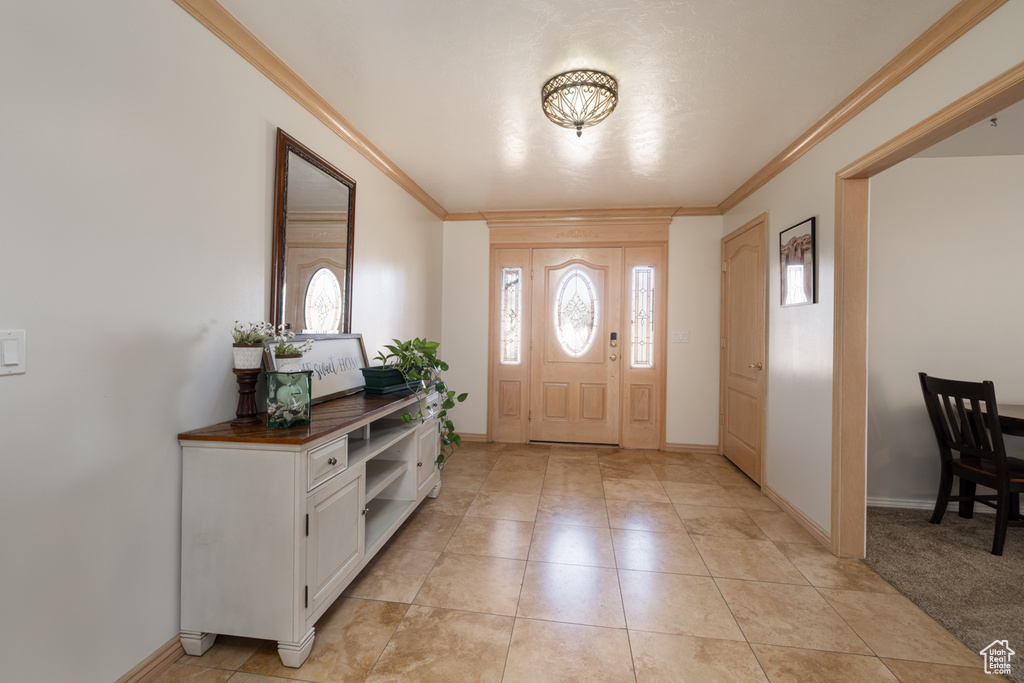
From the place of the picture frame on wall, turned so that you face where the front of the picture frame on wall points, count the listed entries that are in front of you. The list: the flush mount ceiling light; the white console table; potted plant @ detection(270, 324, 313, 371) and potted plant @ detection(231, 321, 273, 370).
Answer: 4

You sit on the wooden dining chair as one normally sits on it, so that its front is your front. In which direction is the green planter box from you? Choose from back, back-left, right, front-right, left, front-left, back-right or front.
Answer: back

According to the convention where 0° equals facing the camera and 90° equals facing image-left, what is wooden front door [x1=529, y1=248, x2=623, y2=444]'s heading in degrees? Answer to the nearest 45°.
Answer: approximately 0°

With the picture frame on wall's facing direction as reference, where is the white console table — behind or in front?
in front

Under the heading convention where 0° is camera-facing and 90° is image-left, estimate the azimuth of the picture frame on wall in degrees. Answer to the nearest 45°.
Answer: approximately 45°

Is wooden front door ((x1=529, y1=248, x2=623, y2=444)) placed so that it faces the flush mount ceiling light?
yes

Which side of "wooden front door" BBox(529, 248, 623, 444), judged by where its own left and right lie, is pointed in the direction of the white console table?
front

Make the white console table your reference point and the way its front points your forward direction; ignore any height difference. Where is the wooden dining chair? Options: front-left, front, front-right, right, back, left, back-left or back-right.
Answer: front-left

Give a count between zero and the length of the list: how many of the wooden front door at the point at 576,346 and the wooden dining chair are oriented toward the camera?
1

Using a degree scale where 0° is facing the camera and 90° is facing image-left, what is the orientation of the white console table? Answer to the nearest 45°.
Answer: approximately 315°

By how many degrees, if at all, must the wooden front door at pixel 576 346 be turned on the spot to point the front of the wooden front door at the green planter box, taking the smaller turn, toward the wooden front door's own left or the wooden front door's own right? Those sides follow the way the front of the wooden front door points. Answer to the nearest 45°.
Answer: approximately 45° to the wooden front door's own right

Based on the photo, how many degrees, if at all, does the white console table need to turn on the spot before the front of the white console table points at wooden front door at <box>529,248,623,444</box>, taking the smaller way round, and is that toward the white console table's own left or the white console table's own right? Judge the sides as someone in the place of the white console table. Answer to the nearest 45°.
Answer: approximately 90° to the white console table's own left

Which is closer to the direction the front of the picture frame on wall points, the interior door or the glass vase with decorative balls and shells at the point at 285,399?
the glass vase with decorative balls and shells
